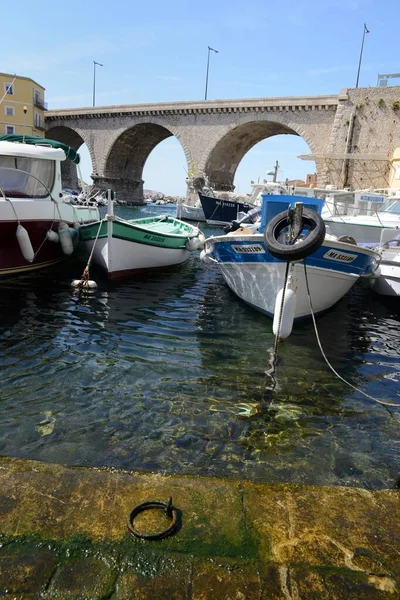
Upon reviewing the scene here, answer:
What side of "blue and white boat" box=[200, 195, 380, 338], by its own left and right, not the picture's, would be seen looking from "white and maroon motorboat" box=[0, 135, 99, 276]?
right

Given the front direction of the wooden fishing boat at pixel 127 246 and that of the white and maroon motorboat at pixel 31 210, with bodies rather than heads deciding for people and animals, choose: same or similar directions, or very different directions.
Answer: same or similar directions

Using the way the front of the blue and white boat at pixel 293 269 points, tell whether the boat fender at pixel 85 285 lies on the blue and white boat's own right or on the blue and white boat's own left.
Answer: on the blue and white boat's own right

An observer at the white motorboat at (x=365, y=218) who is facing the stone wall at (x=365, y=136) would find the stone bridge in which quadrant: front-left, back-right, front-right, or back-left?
front-left

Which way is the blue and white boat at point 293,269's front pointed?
toward the camera

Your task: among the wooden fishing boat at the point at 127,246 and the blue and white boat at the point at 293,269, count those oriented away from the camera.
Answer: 0
